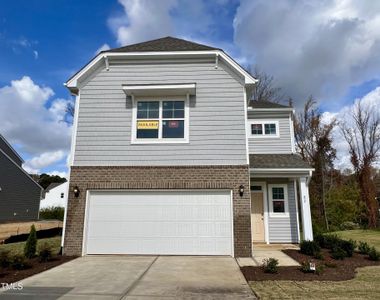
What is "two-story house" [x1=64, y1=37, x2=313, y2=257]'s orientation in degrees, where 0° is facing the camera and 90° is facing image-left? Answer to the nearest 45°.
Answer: approximately 0°

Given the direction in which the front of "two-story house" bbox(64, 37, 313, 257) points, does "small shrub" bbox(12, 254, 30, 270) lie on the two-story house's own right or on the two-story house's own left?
on the two-story house's own right

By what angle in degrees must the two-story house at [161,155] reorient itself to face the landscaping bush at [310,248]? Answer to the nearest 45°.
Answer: approximately 90° to its left

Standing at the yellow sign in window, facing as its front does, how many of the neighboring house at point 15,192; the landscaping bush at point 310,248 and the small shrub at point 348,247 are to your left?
2

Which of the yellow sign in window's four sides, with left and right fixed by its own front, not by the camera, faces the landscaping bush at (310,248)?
left

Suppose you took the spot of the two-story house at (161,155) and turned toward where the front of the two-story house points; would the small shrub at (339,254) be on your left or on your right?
on your left

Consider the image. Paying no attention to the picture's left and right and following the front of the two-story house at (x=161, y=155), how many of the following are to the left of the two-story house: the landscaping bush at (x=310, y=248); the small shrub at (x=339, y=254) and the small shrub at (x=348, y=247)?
3

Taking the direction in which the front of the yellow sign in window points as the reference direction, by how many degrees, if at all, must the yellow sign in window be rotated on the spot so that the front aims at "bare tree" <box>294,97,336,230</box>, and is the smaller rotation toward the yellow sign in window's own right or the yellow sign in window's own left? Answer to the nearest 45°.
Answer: approximately 135° to the yellow sign in window's own left
